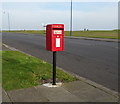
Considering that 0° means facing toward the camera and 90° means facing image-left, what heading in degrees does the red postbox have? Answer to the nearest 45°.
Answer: approximately 315°
